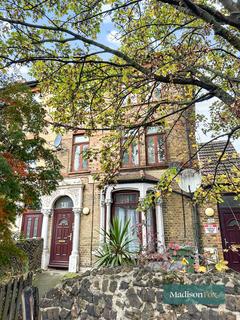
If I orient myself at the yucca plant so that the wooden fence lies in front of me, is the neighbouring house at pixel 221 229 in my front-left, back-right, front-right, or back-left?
back-left

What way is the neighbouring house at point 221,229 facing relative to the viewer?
toward the camera

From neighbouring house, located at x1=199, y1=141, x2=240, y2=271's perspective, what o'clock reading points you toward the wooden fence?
The wooden fence is roughly at 1 o'clock from the neighbouring house.

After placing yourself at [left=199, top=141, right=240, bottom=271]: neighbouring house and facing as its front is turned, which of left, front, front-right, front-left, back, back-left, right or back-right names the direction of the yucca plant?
front-right
